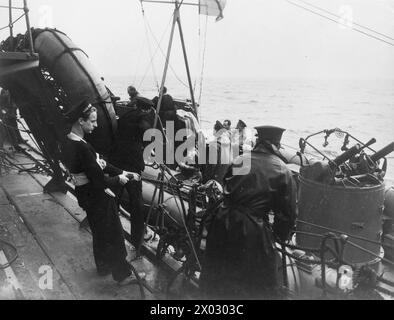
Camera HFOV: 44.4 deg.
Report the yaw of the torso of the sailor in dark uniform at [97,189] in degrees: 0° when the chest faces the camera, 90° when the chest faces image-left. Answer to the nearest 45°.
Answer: approximately 270°

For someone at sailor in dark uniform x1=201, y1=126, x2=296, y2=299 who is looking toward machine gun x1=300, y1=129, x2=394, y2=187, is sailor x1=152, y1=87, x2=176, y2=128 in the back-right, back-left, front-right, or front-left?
front-left

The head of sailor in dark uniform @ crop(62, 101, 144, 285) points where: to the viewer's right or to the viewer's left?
to the viewer's right

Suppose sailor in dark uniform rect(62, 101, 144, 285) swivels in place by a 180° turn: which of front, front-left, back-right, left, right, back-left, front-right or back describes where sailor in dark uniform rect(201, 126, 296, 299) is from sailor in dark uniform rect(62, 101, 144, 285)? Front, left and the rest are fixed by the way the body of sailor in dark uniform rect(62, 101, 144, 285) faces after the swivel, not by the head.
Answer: back-left

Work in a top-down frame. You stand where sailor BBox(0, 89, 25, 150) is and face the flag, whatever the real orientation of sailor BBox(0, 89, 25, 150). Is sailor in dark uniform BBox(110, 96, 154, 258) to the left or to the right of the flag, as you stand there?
right

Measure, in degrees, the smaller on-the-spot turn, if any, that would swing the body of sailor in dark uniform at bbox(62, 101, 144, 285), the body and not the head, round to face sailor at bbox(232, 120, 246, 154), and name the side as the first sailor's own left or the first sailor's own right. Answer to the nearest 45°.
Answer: approximately 45° to the first sailor's own left

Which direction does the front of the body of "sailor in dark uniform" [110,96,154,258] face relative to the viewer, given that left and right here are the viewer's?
facing away from the viewer and to the right of the viewer

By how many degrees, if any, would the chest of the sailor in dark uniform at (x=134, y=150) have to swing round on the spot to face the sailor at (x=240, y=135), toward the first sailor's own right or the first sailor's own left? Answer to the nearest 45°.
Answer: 0° — they already face them

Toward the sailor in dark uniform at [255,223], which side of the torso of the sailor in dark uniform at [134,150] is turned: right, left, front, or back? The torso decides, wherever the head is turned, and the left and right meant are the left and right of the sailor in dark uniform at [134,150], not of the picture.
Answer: right

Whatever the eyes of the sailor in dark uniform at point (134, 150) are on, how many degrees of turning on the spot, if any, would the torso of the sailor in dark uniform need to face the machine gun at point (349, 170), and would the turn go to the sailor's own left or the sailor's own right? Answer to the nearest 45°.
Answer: approximately 45° to the sailor's own right

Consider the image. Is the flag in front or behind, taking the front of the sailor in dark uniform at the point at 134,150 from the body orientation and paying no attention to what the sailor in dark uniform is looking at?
in front
